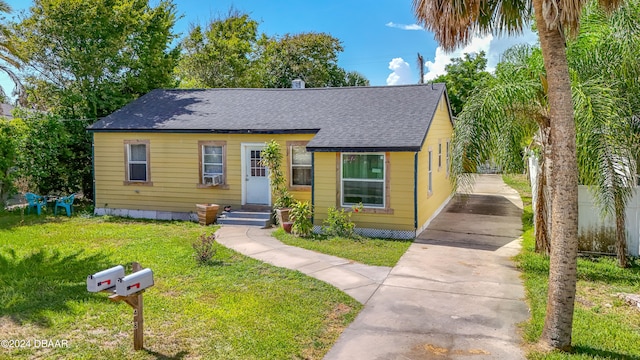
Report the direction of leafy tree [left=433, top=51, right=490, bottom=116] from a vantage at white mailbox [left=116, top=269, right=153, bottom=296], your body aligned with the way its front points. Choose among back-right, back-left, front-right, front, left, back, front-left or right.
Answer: back

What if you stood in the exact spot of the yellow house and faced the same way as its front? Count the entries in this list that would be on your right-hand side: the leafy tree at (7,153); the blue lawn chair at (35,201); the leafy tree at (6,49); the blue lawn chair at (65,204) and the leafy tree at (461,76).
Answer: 4

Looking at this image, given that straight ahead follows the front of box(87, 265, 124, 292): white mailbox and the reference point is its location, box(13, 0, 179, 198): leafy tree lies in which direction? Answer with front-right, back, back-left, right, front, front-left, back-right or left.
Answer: back-right

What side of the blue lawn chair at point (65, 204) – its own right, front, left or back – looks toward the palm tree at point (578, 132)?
left

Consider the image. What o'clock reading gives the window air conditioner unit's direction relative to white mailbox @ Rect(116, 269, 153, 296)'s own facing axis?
The window air conditioner unit is roughly at 5 o'clock from the white mailbox.

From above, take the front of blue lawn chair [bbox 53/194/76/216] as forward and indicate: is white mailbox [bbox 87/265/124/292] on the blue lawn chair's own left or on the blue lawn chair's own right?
on the blue lawn chair's own left

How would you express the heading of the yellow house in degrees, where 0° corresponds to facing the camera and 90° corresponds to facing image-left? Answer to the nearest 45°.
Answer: approximately 0°

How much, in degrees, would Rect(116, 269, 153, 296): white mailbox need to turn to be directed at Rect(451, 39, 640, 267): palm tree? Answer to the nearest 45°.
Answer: approximately 135° to its left

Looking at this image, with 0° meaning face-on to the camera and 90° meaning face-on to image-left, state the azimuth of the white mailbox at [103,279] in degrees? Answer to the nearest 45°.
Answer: approximately 45°
